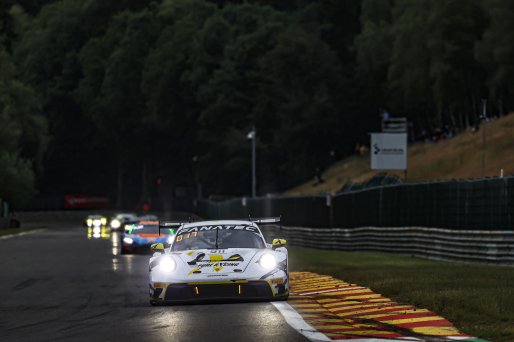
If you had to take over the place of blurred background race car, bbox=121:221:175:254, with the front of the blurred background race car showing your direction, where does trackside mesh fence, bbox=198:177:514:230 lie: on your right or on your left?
on your left

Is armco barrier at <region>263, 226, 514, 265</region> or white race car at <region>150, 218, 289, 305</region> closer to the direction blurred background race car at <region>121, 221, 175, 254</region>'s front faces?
the white race car

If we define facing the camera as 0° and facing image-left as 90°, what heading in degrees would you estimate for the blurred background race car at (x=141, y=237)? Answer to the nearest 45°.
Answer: approximately 0°

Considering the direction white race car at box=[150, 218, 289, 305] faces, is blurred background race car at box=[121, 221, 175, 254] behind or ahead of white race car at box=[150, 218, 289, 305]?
behind

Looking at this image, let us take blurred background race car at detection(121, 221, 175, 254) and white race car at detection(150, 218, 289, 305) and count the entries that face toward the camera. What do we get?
2

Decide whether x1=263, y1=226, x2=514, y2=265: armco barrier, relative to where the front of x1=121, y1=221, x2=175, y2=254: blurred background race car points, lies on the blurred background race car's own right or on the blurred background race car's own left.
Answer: on the blurred background race car's own left

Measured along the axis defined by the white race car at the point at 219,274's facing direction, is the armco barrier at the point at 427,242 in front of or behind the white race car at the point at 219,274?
behind

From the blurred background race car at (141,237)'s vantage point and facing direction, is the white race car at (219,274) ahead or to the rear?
ahead
